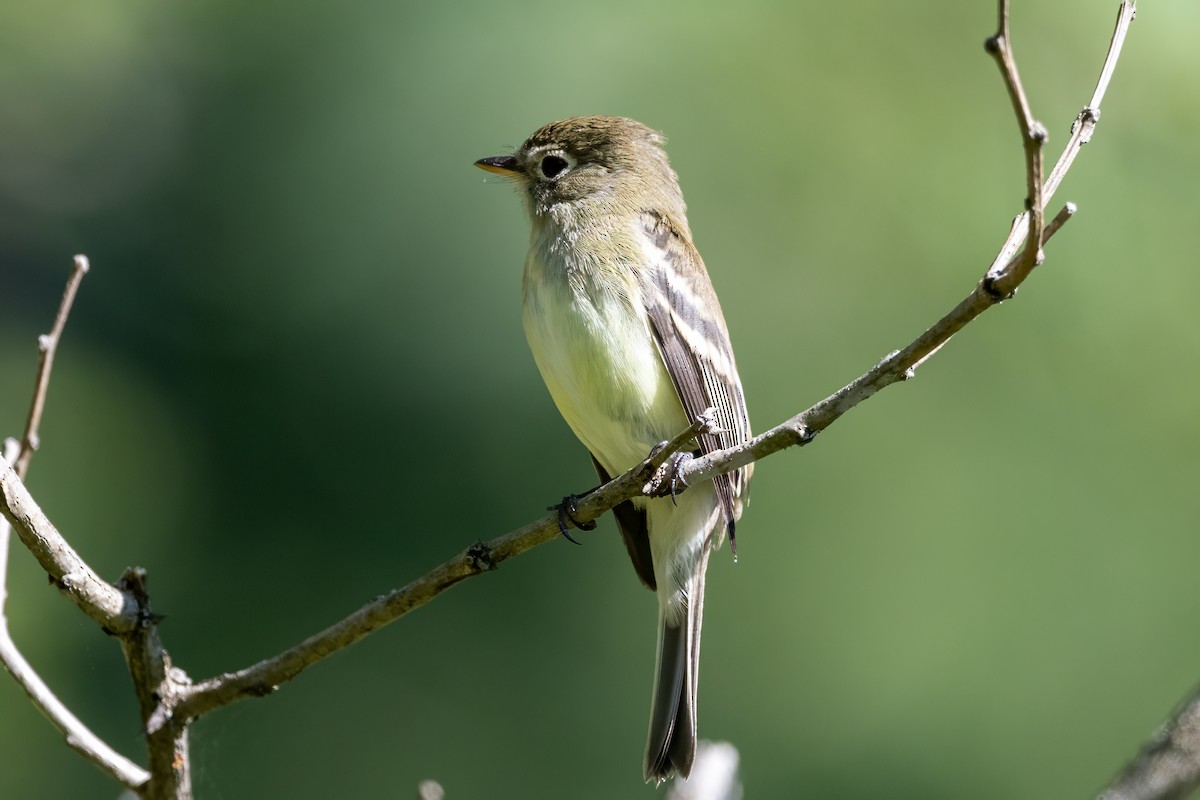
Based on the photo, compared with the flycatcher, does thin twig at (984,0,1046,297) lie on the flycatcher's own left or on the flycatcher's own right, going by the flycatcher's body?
on the flycatcher's own left

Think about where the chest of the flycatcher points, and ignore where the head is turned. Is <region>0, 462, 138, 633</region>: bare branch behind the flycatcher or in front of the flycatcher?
in front

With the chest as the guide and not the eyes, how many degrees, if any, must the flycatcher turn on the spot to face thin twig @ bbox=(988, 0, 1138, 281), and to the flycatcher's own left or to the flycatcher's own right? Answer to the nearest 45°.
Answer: approximately 90° to the flycatcher's own left

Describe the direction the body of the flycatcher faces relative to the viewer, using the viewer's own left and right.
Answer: facing the viewer and to the left of the viewer

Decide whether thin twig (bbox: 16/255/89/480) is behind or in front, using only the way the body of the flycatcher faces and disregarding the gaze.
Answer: in front
